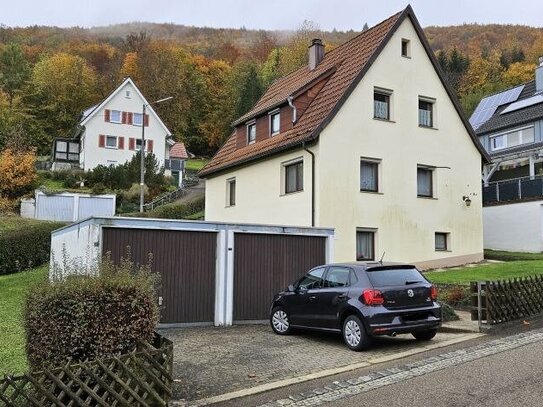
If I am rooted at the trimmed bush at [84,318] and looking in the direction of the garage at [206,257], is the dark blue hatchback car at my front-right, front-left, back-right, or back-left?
front-right

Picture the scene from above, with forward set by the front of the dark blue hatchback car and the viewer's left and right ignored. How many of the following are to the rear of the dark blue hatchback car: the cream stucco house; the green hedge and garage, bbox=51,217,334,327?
0

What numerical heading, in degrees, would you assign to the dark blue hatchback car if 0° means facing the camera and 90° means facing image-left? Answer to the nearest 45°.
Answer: approximately 135°

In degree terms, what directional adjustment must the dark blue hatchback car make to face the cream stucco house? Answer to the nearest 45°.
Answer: approximately 45° to its right

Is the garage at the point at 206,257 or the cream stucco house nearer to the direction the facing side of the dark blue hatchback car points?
the garage

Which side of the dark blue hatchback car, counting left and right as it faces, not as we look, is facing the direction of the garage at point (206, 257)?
front

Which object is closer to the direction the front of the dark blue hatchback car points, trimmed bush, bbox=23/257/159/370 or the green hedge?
the green hedge

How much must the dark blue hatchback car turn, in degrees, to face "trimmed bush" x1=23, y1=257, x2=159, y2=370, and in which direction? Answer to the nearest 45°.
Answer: approximately 90° to its left

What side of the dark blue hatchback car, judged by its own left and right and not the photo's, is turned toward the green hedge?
front

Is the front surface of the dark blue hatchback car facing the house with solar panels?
no

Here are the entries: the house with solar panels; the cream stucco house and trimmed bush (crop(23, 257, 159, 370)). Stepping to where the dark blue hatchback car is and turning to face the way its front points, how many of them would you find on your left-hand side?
1

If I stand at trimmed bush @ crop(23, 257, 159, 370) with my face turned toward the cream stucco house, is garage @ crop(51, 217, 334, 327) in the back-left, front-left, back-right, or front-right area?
front-left

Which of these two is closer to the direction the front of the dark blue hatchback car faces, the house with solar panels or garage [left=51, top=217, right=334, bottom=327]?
the garage

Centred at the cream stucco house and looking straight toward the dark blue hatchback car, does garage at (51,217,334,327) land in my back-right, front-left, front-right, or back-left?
front-right
